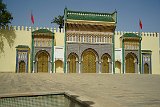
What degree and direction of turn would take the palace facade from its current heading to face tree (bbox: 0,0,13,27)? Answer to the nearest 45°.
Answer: approximately 90° to its right

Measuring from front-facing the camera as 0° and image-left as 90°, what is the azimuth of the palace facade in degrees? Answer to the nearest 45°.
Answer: approximately 0°
